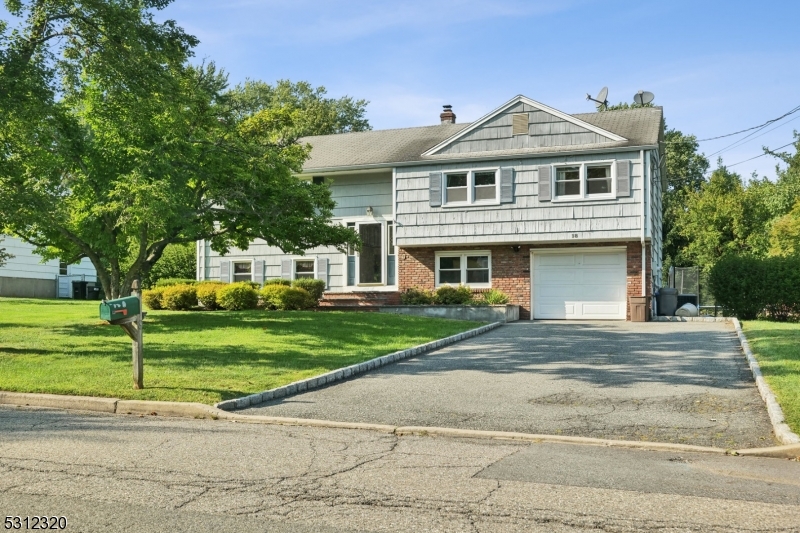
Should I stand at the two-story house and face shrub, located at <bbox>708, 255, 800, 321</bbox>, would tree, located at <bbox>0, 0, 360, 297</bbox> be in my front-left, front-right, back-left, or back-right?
back-right

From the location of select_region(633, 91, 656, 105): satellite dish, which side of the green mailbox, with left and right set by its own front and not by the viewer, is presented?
back

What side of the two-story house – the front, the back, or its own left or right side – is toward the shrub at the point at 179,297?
right

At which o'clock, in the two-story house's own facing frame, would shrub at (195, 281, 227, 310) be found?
The shrub is roughly at 3 o'clock from the two-story house.

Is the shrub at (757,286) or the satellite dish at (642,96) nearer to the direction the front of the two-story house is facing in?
the shrub

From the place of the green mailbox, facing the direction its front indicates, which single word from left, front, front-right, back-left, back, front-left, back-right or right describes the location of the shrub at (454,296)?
back

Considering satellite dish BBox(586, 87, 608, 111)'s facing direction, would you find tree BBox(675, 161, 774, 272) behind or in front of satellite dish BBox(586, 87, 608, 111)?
behind

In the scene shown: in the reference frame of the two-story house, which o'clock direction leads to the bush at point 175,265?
The bush is roughly at 4 o'clock from the two-story house.

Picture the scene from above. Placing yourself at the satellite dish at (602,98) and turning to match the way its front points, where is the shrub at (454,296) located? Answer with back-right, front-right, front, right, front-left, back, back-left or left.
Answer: front

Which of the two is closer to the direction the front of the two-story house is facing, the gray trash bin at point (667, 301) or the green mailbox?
the green mailbox

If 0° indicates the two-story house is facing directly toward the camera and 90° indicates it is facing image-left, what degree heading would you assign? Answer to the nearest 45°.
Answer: approximately 0°

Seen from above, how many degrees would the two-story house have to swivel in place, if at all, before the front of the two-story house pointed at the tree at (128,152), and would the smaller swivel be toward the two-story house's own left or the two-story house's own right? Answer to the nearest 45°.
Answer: approximately 45° to the two-story house's own right

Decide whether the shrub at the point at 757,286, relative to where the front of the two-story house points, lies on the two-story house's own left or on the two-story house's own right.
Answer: on the two-story house's own left

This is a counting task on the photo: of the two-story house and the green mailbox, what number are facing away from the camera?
0

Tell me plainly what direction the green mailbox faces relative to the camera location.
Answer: facing the viewer and to the left of the viewer
